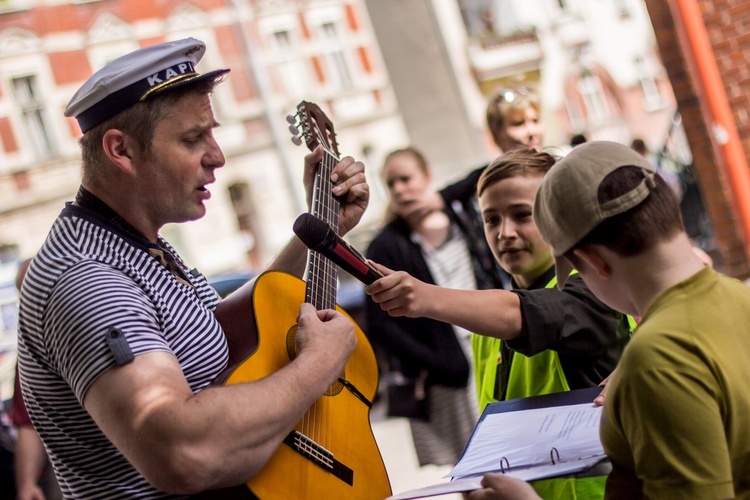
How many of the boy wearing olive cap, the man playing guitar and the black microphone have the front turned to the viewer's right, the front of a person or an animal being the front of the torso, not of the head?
1

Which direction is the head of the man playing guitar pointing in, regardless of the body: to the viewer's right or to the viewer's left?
to the viewer's right

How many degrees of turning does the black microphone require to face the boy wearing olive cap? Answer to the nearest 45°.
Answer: approximately 135° to its left

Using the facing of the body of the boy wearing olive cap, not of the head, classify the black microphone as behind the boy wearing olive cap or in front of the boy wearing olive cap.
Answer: in front

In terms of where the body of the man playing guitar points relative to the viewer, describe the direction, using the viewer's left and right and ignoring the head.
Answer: facing to the right of the viewer

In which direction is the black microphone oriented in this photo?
to the viewer's left

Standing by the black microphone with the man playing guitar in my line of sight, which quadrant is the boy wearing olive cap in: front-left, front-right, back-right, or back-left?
back-left

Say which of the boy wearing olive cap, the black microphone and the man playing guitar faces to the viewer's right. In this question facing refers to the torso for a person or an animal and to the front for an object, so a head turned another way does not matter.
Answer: the man playing guitar

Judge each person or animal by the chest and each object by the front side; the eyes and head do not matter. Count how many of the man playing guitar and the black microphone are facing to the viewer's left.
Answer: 1

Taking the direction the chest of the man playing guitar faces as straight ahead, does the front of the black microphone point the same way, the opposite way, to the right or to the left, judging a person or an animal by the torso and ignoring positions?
the opposite way

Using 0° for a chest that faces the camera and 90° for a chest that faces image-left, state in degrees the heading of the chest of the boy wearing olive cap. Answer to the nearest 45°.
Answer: approximately 135°
